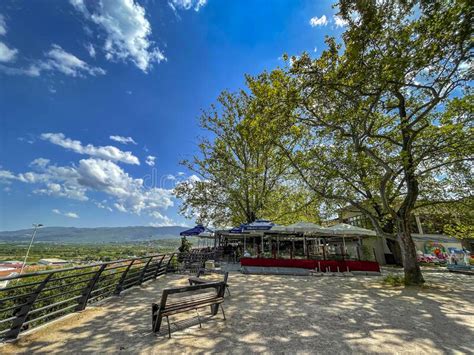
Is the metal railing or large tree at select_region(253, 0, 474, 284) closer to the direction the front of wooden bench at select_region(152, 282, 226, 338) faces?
the metal railing

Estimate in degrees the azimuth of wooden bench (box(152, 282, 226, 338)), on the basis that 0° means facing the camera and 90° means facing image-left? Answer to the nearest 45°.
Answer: approximately 135°

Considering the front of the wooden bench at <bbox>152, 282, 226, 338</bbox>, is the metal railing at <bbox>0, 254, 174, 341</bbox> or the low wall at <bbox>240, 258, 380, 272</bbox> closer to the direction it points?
the metal railing

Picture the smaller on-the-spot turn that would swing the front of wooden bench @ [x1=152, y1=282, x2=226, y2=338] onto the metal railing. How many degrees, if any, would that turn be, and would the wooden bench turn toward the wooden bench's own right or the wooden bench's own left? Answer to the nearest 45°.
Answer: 0° — it already faces it

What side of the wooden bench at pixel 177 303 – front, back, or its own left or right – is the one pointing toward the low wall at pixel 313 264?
right

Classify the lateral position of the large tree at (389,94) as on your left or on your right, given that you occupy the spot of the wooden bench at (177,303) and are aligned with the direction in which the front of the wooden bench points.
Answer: on your right
